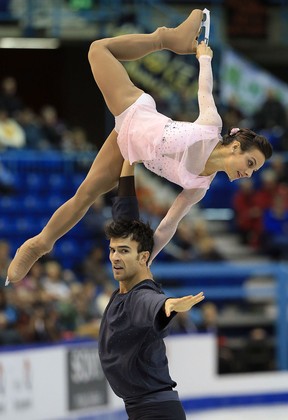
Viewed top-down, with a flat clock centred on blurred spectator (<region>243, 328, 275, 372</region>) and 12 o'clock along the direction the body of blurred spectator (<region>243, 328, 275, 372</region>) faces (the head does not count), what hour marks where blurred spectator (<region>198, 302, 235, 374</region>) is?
blurred spectator (<region>198, 302, 235, 374</region>) is roughly at 2 o'clock from blurred spectator (<region>243, 328, 275, 372</region>).

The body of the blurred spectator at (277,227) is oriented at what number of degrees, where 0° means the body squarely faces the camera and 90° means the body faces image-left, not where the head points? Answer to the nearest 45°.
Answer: approximately 0°

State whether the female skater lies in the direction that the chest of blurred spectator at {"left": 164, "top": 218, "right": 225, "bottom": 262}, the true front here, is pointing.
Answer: yes

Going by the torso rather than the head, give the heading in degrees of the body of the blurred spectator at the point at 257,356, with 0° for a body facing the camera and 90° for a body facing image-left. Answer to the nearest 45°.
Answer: approximately 0°

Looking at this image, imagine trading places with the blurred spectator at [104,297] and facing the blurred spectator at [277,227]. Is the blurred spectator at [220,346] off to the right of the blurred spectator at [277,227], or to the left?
right

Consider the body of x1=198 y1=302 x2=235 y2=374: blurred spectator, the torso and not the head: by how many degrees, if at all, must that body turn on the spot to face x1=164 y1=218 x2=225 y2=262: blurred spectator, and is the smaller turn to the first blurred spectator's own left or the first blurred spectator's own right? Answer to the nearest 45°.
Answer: approximately 180°

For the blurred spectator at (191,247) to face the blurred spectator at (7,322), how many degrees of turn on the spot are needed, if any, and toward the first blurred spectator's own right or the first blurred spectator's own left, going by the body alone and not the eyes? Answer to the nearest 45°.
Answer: approximately 45° to the first blurred spectator's own right

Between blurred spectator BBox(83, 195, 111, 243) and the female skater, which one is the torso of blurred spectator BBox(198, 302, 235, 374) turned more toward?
the female skater
